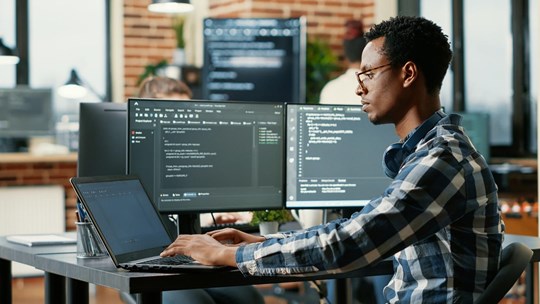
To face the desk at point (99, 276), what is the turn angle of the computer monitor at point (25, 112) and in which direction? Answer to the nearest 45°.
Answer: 0° — it already faces it

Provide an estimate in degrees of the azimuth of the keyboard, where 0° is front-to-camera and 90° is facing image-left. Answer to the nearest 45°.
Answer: approximately 0°

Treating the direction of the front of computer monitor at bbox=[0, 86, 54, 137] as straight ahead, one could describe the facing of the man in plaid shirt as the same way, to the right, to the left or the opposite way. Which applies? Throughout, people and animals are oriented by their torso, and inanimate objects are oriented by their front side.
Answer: to the right

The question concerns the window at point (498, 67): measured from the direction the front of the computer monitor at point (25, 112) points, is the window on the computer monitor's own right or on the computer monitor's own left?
on the computer monitor's own left

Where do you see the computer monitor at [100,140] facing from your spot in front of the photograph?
facing away from the viewer

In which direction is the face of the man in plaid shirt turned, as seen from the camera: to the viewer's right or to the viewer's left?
to the viewer's left

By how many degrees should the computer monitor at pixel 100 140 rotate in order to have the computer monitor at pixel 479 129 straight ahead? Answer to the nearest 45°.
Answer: approximately 45° to its right

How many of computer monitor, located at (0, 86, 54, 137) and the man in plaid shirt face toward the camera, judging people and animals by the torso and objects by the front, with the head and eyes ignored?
1

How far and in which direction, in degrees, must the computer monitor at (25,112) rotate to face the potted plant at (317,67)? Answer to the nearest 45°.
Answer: approximately 90° to its left
